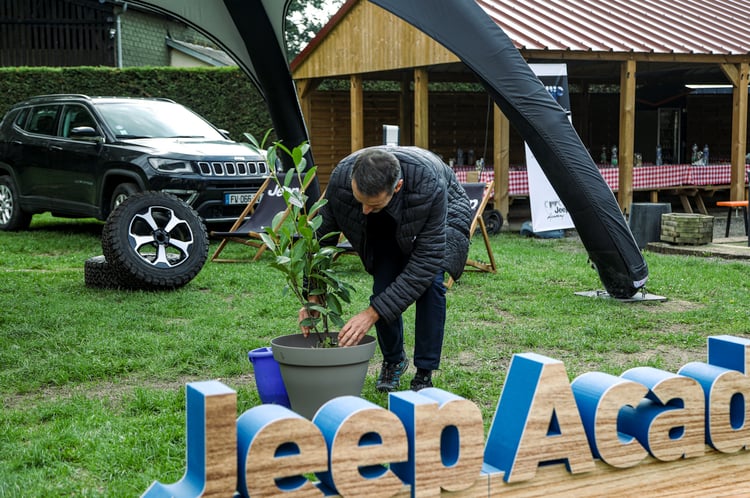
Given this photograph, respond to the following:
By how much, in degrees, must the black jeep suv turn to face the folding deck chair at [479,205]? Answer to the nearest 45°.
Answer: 0° — it already faces it

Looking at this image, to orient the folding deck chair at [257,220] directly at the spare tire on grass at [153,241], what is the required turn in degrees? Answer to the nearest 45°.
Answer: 0° — it already faces it

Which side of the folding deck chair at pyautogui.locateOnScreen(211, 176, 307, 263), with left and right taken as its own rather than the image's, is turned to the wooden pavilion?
back

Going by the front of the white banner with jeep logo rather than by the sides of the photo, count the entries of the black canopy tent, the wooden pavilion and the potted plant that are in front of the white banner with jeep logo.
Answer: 2

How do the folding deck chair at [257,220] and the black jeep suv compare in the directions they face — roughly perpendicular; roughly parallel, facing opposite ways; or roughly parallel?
roughly perpendicular

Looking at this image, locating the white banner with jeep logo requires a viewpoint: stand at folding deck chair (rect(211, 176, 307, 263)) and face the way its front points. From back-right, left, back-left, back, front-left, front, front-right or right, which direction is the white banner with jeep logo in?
back-left

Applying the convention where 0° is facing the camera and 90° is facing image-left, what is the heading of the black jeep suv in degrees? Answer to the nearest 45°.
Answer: approximately 315°

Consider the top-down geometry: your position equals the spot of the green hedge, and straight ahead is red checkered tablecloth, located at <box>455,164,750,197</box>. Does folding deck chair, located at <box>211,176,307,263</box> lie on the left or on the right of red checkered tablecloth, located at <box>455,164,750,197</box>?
right

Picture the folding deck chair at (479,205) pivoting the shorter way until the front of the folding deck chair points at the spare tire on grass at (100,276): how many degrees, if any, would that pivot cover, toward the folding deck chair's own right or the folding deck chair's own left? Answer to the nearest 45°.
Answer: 0° — it already faces it

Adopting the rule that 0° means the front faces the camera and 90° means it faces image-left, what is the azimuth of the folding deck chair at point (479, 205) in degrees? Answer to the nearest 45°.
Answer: approximately 45°

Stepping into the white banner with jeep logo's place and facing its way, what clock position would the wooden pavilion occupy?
The wooden pavilion is roughly at 6 o'clock from the white banner with jeep logo.
